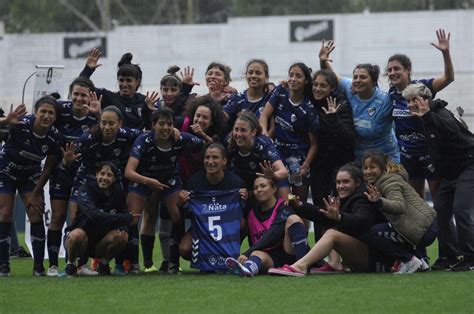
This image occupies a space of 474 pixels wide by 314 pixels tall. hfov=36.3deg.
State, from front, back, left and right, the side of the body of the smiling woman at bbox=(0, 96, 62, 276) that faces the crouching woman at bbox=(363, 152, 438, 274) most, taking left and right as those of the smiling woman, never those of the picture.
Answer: left

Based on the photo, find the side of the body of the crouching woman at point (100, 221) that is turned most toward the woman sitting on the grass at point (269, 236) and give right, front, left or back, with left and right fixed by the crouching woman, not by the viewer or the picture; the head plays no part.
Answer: left

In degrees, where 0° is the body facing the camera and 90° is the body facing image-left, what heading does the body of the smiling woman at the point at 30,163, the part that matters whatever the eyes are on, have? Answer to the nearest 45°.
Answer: approximately 0°

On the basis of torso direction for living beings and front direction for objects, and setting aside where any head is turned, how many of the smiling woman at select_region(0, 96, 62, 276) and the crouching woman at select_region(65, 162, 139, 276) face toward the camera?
2

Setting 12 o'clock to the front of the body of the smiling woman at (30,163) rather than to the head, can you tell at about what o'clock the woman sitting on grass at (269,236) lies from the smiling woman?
The woman sitting on grass is roughly at 10 o'clock from the smiling woman.

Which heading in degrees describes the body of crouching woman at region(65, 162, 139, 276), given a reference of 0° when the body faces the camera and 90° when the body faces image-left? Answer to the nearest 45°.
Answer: approximately 0°
